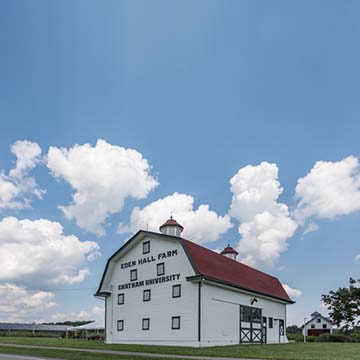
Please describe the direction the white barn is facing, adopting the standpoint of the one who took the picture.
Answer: facing the viewer and to the left of the viewer
